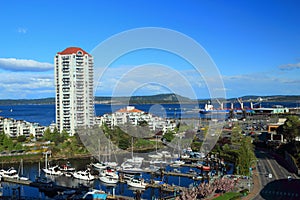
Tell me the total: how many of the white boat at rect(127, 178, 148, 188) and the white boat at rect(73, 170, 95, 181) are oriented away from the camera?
0

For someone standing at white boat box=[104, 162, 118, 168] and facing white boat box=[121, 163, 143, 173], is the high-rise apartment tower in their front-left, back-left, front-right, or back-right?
back-left

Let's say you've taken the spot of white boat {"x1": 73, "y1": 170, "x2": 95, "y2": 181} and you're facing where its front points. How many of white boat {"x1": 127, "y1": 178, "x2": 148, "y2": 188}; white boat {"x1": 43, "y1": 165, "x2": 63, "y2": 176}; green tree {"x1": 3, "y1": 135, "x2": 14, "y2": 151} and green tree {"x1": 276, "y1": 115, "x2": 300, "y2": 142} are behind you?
2
